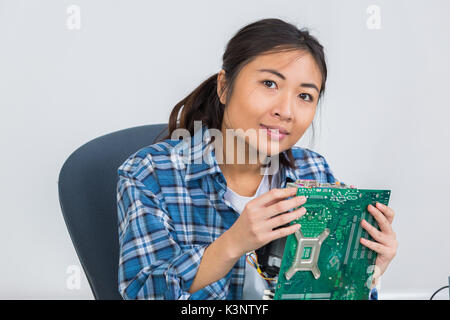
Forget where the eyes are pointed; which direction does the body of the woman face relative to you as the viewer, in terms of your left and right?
facing the viewer and to the right of the viewer
